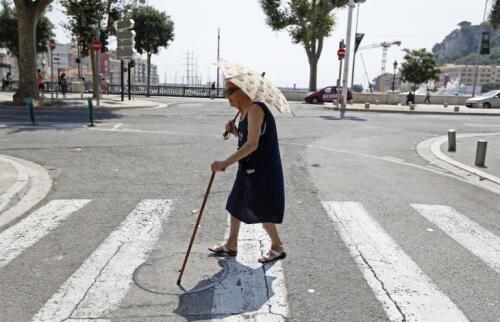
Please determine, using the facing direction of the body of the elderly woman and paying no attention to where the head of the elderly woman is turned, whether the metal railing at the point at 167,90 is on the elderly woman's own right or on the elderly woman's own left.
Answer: on the elderly woman's own right

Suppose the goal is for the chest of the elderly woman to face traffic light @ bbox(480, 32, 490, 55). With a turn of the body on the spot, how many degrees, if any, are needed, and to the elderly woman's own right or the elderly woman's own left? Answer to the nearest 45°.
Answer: approximately 135° to the elderly woman's own right

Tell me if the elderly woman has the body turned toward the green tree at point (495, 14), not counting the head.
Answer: no

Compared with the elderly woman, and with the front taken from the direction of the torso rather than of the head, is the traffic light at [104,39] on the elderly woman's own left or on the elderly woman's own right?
on the elderly woman's own right

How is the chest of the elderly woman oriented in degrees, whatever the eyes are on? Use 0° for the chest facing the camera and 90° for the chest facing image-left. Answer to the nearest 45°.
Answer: approximately 90°

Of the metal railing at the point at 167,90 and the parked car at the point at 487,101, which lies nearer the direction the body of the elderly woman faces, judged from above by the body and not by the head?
the metal railing

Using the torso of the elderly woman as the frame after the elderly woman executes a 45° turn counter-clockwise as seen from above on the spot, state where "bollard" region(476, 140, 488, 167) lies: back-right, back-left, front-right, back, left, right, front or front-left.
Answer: back

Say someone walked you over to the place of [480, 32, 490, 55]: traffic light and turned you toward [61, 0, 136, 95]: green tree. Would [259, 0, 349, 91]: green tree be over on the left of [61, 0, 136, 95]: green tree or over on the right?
right

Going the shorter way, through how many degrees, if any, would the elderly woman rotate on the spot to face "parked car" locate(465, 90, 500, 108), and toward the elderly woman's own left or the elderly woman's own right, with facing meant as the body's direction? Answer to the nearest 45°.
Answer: approximately 135° to the elderly woman's own right

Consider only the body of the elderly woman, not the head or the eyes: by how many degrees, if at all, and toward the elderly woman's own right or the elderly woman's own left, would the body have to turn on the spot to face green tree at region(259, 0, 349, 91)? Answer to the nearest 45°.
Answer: approximately 90° to the elderly woman's own right

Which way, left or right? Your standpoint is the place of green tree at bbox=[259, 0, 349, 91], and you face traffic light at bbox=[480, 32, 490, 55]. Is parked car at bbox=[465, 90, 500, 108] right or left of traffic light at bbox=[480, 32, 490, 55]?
right

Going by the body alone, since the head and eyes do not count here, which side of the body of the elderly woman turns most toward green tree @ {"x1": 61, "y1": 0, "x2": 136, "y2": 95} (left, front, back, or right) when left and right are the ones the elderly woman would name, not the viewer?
right

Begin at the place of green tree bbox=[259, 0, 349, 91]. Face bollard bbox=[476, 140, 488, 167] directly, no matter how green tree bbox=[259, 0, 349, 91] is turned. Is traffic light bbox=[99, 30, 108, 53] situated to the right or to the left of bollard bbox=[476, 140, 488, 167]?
right

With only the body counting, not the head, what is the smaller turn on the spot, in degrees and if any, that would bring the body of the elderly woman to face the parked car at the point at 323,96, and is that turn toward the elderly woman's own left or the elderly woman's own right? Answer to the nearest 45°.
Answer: approximately 90° to the elderly woman's own right

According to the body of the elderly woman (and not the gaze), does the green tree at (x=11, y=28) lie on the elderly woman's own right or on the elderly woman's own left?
on the elderly woman's own right
